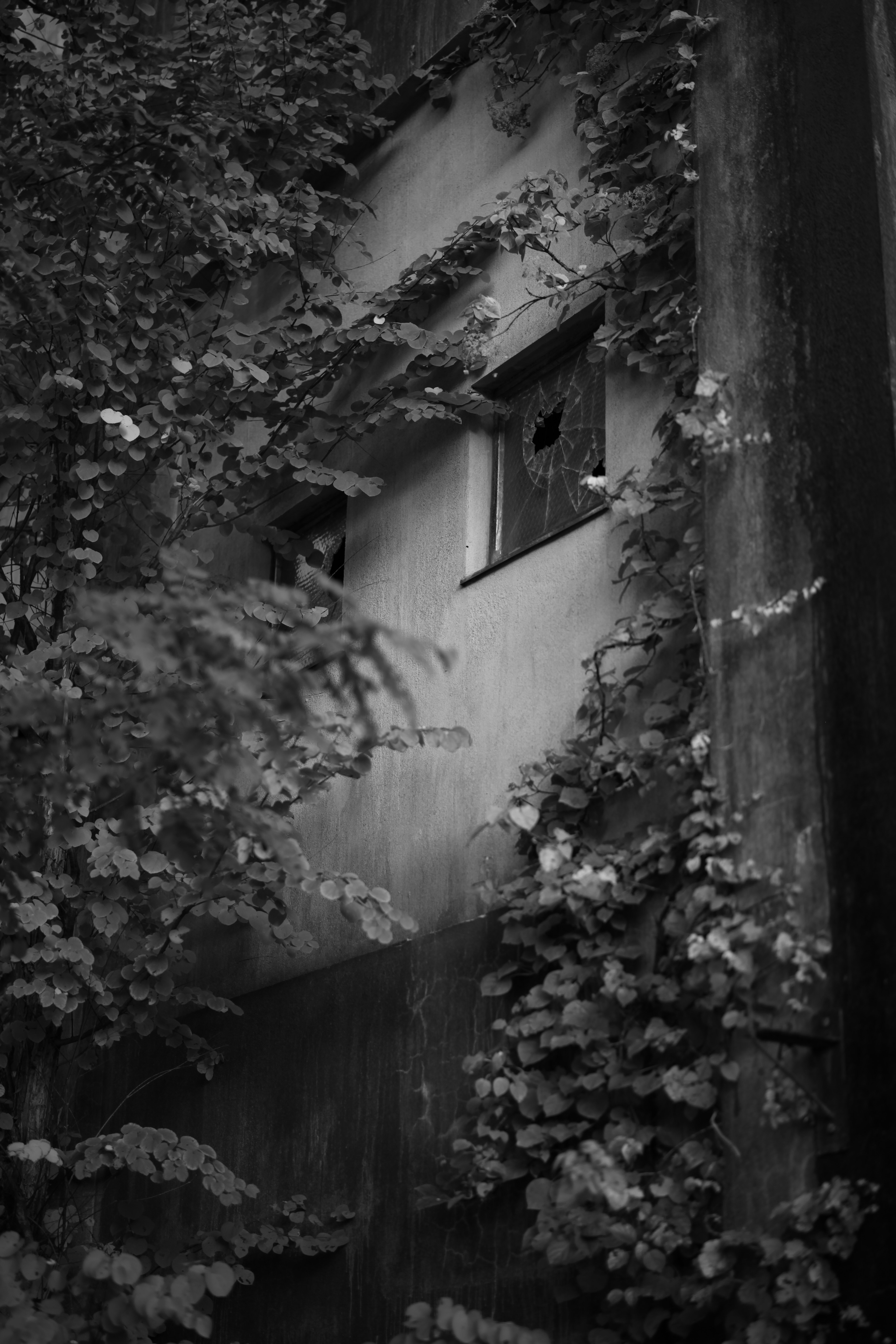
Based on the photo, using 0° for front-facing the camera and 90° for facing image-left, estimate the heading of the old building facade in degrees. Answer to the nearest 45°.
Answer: approximately 45°

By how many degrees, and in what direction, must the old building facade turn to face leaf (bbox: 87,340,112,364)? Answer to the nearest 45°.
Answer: approximately 45° to its right
